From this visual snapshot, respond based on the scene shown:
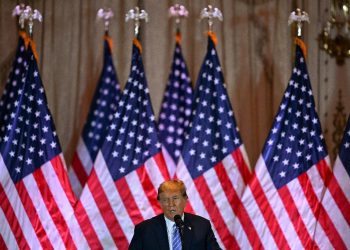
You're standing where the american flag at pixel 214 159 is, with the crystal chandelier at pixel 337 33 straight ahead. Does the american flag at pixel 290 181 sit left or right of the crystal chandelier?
right

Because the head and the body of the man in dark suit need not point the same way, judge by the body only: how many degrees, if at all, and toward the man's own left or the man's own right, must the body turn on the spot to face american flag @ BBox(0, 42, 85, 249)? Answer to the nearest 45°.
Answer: approximately 135° to the man's own right

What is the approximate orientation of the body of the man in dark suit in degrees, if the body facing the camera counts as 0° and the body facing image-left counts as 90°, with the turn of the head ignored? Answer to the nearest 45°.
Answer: approximately 0°

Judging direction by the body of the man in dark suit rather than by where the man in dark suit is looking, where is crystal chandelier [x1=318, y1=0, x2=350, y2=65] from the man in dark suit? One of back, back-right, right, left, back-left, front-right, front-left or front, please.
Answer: back-left

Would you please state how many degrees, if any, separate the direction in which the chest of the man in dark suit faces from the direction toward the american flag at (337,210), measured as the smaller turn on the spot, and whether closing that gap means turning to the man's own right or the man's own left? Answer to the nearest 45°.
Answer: approximately 135° to the man's own left

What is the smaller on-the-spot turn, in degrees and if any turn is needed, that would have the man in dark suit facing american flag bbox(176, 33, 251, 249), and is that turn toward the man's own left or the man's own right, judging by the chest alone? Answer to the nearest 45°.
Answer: approximately 180°

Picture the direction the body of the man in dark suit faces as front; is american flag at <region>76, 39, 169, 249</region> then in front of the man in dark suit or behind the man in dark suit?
behind

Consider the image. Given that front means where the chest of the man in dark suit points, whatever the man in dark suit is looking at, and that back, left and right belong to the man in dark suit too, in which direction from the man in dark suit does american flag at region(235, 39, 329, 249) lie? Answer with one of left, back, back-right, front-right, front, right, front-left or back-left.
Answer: back-left
